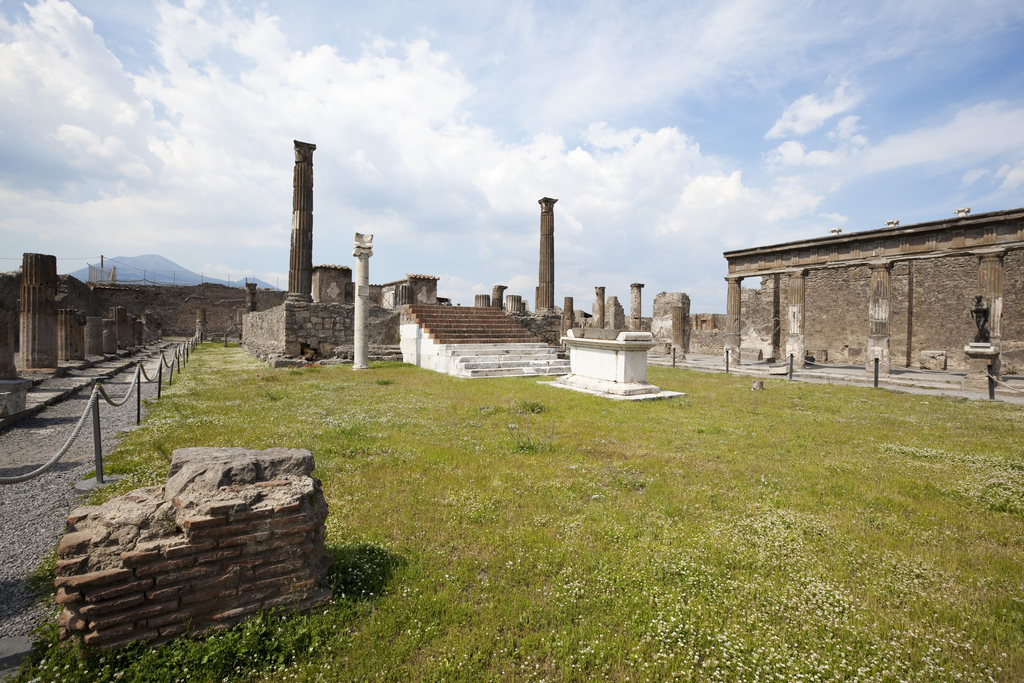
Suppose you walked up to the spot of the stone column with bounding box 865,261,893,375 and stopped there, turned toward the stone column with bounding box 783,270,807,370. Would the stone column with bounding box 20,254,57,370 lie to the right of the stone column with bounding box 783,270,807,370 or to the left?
left

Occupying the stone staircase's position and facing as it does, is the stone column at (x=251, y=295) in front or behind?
behind

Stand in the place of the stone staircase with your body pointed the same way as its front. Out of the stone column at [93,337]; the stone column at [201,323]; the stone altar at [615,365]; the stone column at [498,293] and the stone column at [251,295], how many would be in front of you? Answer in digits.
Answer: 1

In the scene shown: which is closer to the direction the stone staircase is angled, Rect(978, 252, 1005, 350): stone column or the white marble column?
the stone column

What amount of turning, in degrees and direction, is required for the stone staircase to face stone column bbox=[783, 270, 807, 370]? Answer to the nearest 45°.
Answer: approximately 45° to its left

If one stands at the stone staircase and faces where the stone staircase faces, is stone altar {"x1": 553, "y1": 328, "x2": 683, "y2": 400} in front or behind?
in front

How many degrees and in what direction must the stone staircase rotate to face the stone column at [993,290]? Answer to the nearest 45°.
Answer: approximately 45° to its left

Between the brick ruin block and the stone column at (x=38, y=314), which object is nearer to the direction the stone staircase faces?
the brick ruin block

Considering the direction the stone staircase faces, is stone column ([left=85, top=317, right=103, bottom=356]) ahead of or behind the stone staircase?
behind

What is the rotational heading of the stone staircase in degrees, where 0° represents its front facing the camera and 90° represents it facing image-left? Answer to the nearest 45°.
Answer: approximately 315°

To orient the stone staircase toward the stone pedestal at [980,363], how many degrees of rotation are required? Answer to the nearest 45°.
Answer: approximately 45° to its left

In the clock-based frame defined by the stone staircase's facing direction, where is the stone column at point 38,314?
The stone column is roughly at 4 o'clock from the stone staircase.

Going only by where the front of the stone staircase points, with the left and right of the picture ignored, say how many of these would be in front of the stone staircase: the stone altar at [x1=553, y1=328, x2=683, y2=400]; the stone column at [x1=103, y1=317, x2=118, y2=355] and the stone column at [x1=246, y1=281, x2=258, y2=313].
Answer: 1

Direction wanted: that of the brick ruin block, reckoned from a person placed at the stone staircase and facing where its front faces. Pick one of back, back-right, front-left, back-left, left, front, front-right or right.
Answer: front-right

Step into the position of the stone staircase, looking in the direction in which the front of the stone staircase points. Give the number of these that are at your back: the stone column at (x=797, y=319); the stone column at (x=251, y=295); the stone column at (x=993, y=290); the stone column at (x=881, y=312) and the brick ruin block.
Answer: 1

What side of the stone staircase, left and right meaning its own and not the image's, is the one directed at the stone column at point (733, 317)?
left

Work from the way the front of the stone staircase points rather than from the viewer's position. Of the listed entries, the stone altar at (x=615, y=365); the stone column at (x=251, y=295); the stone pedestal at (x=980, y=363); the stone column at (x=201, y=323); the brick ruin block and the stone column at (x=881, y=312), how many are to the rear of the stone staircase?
2
